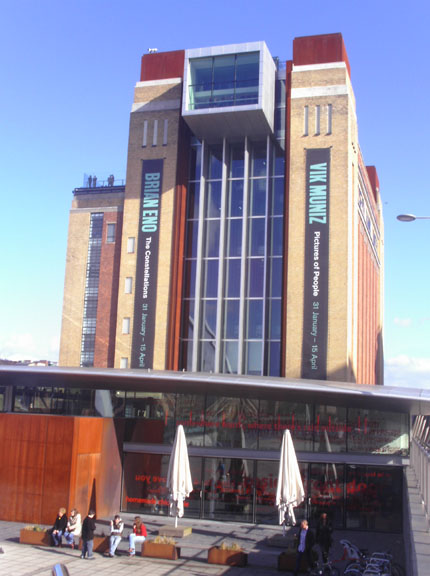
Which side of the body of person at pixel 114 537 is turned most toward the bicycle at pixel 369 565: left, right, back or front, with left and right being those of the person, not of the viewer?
left

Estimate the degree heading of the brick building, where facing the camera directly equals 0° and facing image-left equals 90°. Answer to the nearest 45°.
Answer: approximately 0°

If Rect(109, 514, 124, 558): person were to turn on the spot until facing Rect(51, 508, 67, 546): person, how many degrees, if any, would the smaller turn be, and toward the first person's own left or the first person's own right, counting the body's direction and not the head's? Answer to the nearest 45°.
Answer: approximately 90° to the first person's own right

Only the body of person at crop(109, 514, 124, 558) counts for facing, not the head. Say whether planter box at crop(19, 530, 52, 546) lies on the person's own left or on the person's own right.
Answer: on the person's own right

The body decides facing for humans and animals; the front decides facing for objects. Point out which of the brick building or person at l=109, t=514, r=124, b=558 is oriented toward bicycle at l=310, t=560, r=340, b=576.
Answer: the brick building

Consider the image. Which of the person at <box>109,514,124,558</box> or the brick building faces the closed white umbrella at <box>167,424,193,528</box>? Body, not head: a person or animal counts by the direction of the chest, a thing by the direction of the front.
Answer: the brick building

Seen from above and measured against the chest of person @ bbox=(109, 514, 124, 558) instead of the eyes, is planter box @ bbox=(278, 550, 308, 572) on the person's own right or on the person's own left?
on the person's own left

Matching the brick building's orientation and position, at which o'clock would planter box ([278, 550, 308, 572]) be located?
The planter box is roughly at 12 o'clock from the brick building.

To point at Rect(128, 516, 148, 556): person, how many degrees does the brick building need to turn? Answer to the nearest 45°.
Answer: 0° — it already faces them

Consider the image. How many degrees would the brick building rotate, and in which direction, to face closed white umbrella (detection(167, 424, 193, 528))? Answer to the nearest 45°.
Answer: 0° — it already faces it

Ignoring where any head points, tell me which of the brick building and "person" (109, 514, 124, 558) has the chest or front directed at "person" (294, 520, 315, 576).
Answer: the brick building

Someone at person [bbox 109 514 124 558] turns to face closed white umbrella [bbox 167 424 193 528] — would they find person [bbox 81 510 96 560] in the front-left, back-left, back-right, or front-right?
back-left

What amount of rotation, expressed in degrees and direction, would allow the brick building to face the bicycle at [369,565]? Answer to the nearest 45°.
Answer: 0° — it already faces it
